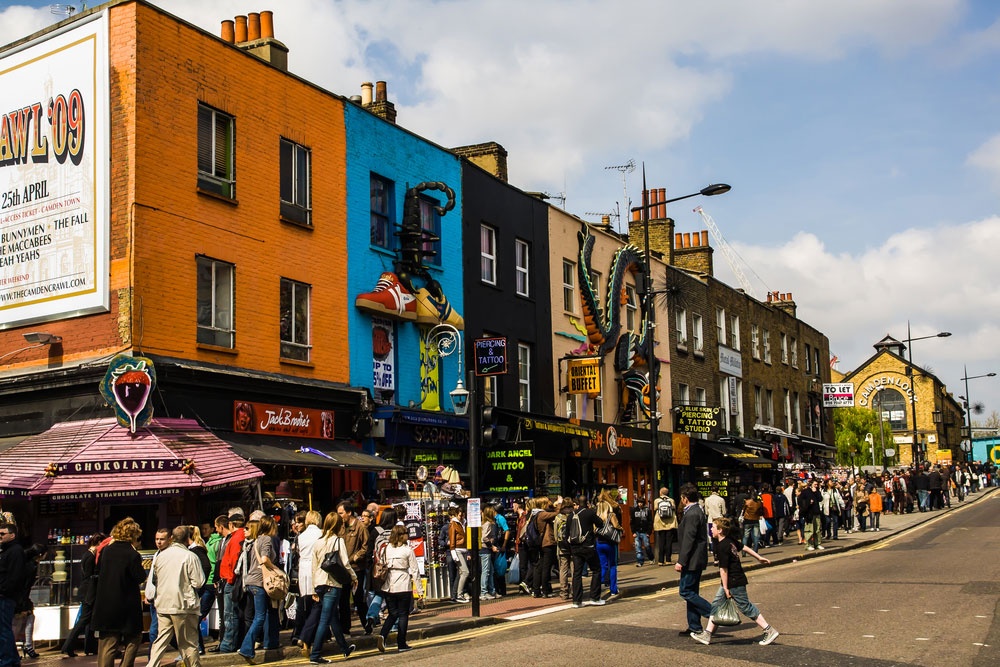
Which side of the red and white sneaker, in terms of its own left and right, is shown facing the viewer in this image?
left

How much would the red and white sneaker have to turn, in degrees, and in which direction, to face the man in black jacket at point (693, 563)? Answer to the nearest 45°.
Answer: approximately 90° to its left

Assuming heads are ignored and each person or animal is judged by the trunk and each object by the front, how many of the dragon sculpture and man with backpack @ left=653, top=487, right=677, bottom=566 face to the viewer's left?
0

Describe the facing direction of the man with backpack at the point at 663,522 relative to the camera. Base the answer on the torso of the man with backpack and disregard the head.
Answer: away from the camera

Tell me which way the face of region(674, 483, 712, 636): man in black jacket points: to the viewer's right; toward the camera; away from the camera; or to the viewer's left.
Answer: to the viewer's left

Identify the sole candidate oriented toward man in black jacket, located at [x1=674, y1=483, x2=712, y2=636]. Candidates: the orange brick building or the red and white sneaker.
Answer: the orange brick building

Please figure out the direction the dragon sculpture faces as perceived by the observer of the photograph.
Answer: facing the viewer and to the right of the viewer

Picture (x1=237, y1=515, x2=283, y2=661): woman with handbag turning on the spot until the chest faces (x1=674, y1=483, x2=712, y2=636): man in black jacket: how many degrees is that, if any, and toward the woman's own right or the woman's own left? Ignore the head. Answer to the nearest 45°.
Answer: approximately 45° to the woman's own right

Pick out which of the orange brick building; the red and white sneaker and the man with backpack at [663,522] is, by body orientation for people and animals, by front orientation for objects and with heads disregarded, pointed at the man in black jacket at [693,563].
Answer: the orange brick building

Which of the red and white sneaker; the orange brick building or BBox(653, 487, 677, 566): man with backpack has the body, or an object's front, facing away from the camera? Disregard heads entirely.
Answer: the man with backpack

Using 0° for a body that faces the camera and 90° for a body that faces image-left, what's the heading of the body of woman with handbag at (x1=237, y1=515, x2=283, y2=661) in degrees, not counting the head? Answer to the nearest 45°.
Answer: approximately 225°

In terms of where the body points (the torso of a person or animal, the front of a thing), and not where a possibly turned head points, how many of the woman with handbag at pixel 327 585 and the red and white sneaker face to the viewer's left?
1

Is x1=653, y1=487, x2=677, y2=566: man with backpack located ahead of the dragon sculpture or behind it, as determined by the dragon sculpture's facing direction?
ahead

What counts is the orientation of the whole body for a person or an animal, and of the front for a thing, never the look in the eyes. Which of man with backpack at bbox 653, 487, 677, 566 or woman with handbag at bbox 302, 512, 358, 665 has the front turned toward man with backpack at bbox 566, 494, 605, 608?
the woman with handbag

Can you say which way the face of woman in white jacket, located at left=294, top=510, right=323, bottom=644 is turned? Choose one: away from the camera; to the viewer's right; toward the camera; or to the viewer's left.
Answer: away from the camera

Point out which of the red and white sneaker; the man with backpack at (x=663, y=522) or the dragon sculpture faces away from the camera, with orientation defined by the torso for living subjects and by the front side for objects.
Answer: the man with backpack

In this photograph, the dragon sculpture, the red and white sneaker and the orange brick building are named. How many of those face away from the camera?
0

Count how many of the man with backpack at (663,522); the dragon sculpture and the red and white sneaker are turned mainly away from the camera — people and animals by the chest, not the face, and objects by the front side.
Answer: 1
